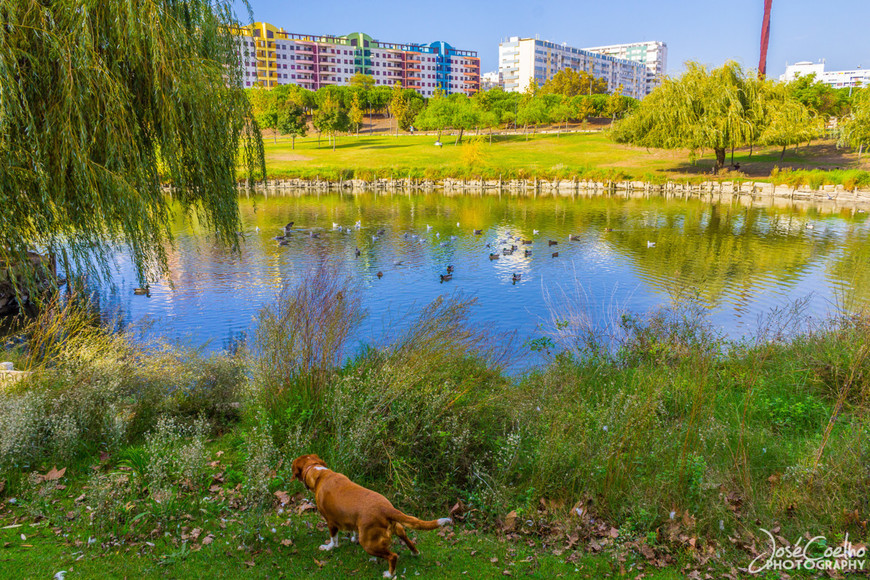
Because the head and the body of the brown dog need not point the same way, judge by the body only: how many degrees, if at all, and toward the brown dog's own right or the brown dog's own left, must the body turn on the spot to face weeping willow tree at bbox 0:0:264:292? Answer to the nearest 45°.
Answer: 0° — it already faces it

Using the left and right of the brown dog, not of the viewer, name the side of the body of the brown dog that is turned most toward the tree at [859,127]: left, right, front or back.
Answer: right

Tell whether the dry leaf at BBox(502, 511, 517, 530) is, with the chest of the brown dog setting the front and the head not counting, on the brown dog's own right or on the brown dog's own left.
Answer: on the brown dog's own right

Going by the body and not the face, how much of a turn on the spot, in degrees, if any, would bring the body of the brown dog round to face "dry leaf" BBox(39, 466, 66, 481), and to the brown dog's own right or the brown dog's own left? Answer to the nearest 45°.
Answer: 0° — it already faces it

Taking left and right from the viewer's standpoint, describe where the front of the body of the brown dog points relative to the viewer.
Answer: facing away from the viewer and to the left of the viewer

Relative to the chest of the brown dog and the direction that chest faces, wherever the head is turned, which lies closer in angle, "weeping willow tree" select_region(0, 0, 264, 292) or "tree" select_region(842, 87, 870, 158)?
the weeping willow tree
